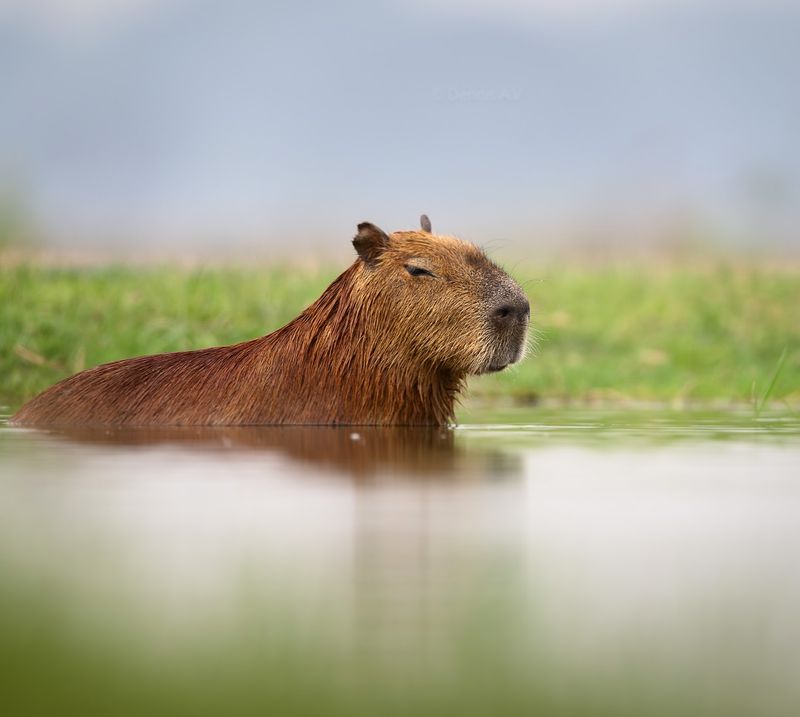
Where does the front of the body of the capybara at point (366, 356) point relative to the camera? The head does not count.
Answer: to the viewer's right
